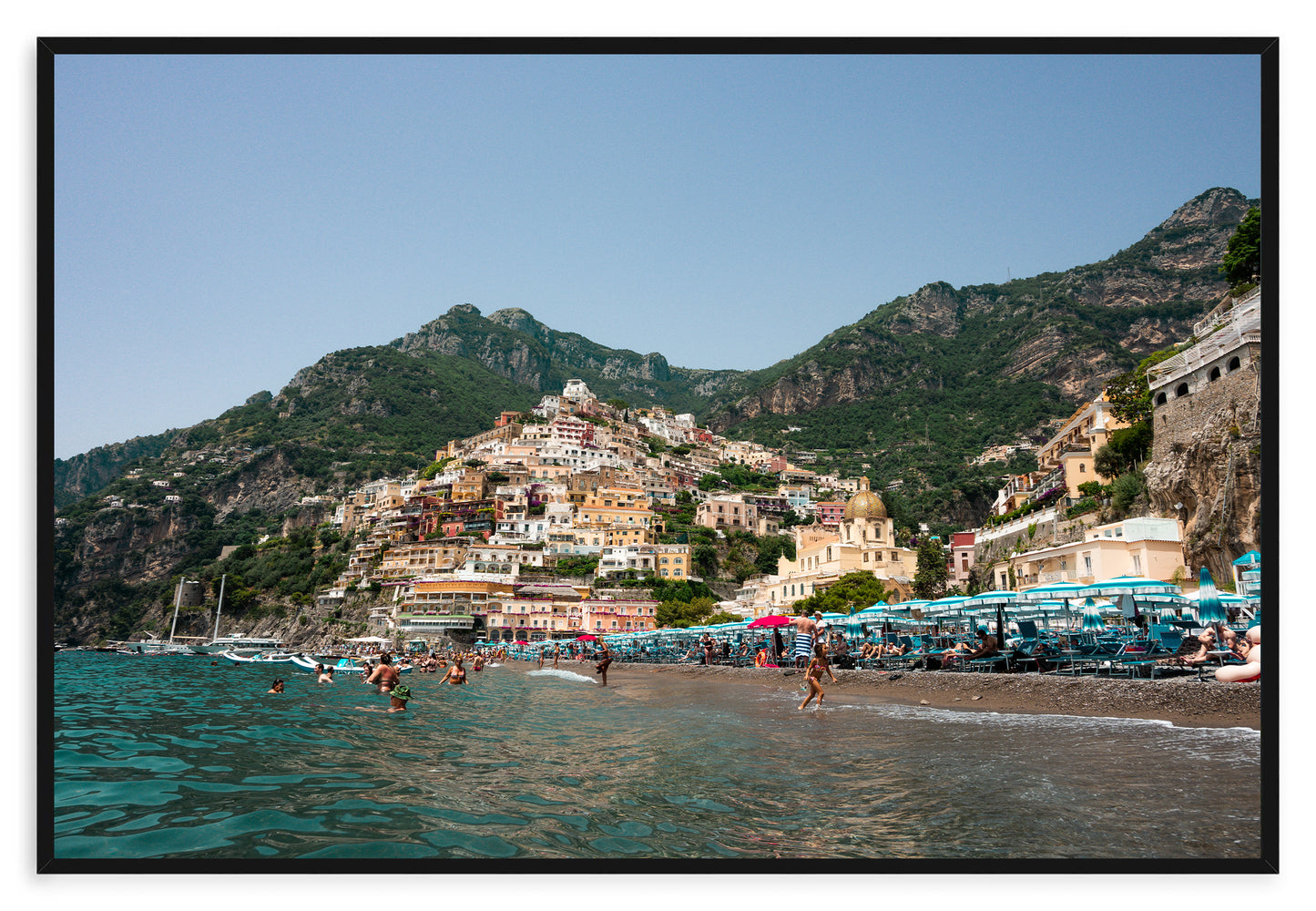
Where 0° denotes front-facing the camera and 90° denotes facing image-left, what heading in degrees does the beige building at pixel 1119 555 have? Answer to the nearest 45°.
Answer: approximately 45°

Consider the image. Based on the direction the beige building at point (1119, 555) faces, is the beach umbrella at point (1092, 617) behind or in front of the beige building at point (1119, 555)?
in front

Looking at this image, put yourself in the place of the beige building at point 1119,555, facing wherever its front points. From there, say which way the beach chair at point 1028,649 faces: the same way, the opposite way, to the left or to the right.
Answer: the same way

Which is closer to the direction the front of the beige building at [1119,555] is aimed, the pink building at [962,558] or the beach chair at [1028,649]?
the beach chair

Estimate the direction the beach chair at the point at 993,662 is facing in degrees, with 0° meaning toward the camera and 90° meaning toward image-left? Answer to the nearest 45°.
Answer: approximately 90°

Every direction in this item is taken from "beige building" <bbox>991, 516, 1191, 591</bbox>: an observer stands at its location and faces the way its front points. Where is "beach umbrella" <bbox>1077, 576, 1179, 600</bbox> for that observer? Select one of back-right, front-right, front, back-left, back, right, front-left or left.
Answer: front-left

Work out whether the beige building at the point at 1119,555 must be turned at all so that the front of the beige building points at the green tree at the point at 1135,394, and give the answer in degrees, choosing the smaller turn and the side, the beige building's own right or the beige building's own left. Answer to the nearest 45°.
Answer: approximately 135° to the beige building's own right

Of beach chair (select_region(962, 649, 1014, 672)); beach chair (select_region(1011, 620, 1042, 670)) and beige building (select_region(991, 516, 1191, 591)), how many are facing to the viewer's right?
0
